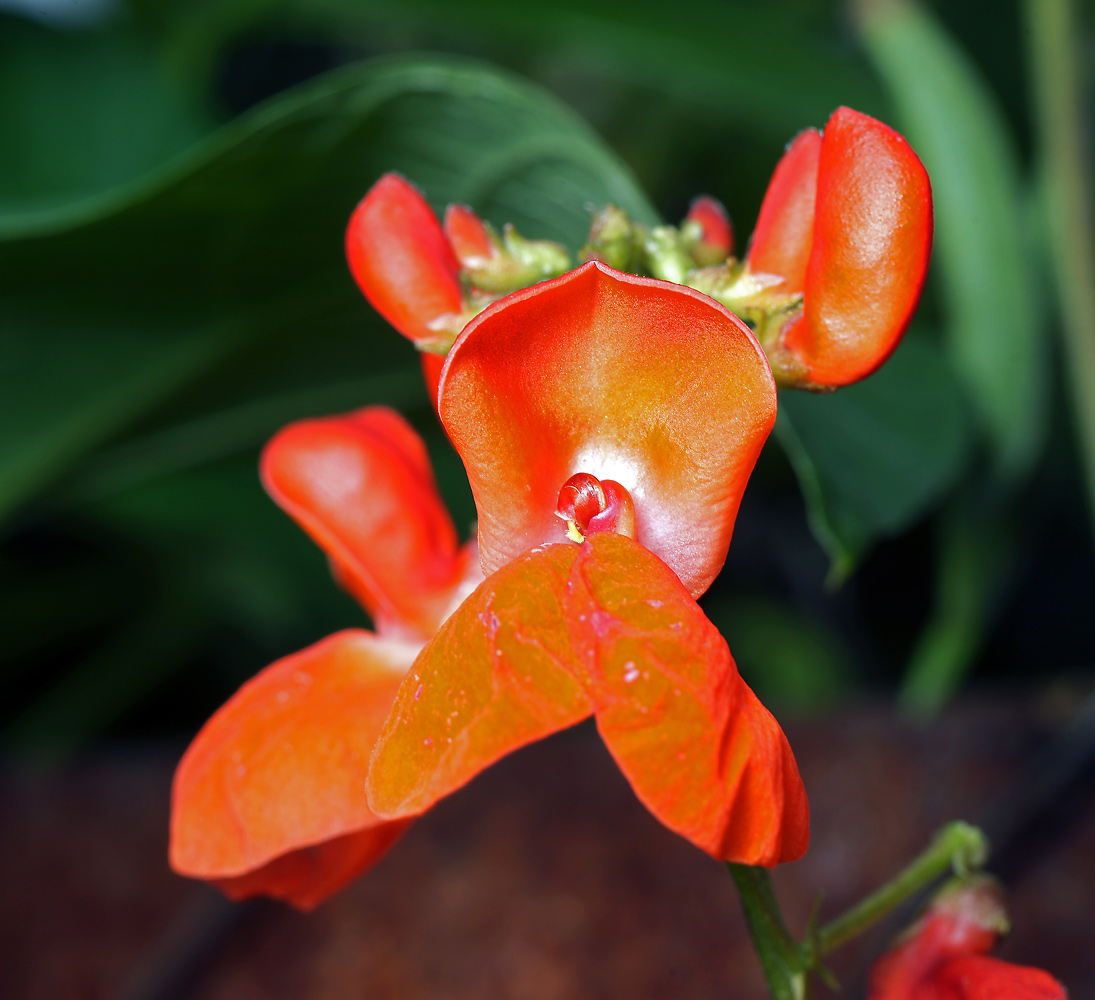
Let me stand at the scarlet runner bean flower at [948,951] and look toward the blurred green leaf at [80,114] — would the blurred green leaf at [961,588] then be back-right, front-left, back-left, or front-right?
front-right
